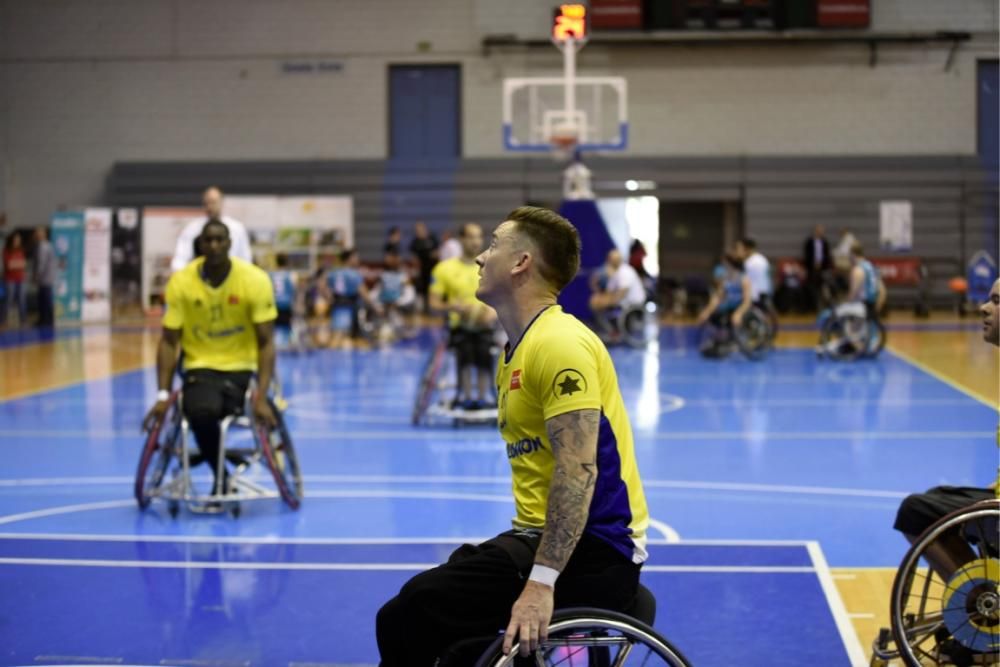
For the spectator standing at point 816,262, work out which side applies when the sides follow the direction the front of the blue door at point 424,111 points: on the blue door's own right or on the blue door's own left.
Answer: on the blue door's own left

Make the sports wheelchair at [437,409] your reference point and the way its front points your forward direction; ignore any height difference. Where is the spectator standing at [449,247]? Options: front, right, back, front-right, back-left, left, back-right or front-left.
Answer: back

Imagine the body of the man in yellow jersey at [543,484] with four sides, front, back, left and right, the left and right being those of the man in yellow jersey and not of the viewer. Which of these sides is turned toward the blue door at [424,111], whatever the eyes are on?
right

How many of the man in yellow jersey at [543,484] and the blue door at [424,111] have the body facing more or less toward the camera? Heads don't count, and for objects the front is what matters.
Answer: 1

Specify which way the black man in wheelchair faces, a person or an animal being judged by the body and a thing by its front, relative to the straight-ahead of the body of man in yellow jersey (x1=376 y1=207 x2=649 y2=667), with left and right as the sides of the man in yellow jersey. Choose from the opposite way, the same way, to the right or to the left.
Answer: to the left

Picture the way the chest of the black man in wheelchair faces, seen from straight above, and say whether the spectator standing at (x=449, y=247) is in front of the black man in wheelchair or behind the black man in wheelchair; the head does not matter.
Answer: behind

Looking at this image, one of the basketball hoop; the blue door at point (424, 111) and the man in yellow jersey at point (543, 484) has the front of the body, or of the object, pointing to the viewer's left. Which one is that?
the man in yellow jersey

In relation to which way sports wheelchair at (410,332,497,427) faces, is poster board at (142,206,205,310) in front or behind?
behind
